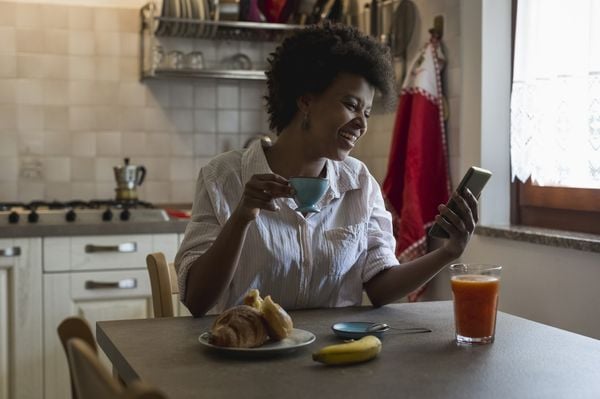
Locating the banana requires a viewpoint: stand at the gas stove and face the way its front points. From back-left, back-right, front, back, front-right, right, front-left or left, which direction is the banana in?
front

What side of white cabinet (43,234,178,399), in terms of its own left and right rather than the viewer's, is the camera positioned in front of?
front

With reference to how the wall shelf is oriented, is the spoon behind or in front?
in front

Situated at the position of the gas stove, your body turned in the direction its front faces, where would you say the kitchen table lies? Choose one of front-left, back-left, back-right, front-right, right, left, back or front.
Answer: front

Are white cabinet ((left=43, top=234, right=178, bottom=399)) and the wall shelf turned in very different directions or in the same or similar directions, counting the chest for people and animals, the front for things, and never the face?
same or similar directions

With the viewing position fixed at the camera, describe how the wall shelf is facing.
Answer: facing the viewer

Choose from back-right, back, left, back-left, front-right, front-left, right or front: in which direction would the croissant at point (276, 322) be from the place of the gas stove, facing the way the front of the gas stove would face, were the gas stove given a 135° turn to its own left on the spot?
back-right

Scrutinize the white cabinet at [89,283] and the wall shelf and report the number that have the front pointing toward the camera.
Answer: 2

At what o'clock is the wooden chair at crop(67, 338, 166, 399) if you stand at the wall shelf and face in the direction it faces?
The wooden chair is roughly at 12 o'clock from the wall shelf.

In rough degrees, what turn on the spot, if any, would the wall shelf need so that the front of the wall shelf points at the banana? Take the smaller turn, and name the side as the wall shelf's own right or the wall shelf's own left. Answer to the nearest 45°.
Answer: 0° — it already faces it

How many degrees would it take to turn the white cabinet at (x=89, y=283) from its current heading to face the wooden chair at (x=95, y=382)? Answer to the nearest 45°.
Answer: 0° — it already faces it

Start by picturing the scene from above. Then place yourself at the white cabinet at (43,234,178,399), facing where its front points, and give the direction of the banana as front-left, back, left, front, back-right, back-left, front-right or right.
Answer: front

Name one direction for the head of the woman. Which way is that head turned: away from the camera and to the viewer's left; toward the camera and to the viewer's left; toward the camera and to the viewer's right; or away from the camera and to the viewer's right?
toward the camera and to the viewer's right
